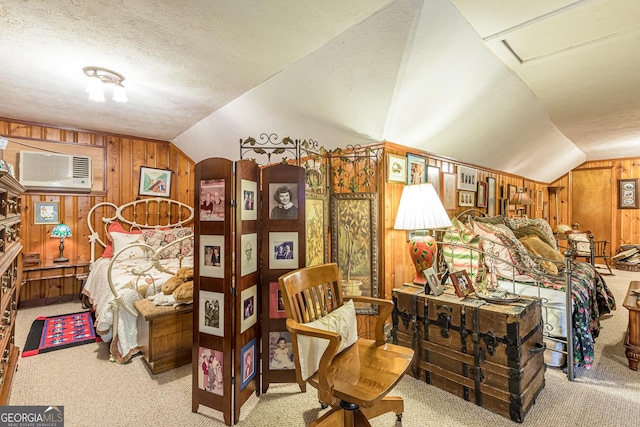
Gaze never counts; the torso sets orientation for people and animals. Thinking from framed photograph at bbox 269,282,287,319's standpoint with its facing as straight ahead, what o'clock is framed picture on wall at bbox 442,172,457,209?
The framed picture on wall is roughly at 8 o'clock from the framed photograph.

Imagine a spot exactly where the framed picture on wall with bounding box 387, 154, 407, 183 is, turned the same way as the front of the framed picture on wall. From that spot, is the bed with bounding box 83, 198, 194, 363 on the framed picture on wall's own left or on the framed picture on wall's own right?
on the framed picture on wall's own right

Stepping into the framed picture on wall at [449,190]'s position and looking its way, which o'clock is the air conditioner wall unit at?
The air conditioner wall unit is roughly at 4 o'clock from the framed picture on wall.

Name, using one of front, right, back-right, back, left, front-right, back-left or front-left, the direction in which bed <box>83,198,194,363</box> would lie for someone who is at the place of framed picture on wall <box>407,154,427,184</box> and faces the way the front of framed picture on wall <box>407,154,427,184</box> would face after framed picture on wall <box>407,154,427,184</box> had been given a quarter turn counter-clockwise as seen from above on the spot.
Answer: back-left

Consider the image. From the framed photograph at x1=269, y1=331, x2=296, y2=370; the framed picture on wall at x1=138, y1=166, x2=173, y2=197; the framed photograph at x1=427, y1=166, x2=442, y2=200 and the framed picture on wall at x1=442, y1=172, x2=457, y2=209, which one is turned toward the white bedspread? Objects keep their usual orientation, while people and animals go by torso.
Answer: the framed picture on wall at x1=138, y1=166, x2=173, y2=197

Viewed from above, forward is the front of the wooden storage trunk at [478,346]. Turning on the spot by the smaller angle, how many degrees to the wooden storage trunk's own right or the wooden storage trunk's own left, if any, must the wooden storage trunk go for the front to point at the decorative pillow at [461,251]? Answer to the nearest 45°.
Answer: approximately 135° to the wooden storage trunk's own right

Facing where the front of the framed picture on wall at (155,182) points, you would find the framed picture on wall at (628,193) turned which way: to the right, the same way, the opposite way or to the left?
to the right

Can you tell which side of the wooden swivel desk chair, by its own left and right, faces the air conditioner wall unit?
back
